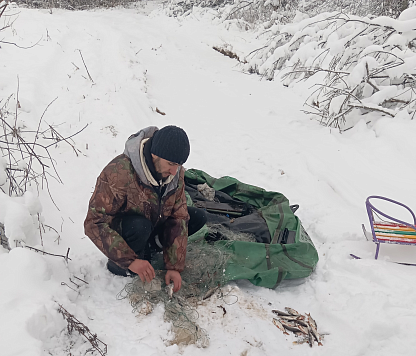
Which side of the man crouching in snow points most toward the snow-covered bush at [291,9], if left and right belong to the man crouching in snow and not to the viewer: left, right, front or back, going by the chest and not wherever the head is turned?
left

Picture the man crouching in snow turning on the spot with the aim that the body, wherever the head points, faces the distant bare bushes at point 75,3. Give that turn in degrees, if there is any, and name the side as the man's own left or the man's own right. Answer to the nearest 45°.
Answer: approximately 135° to the man's own left

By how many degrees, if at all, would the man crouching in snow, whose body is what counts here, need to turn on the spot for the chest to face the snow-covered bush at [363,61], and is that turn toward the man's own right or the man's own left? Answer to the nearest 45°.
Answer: approximately 90° to the man's own left

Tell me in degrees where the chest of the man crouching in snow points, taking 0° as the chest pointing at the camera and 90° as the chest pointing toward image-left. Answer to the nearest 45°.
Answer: approximately 315°
